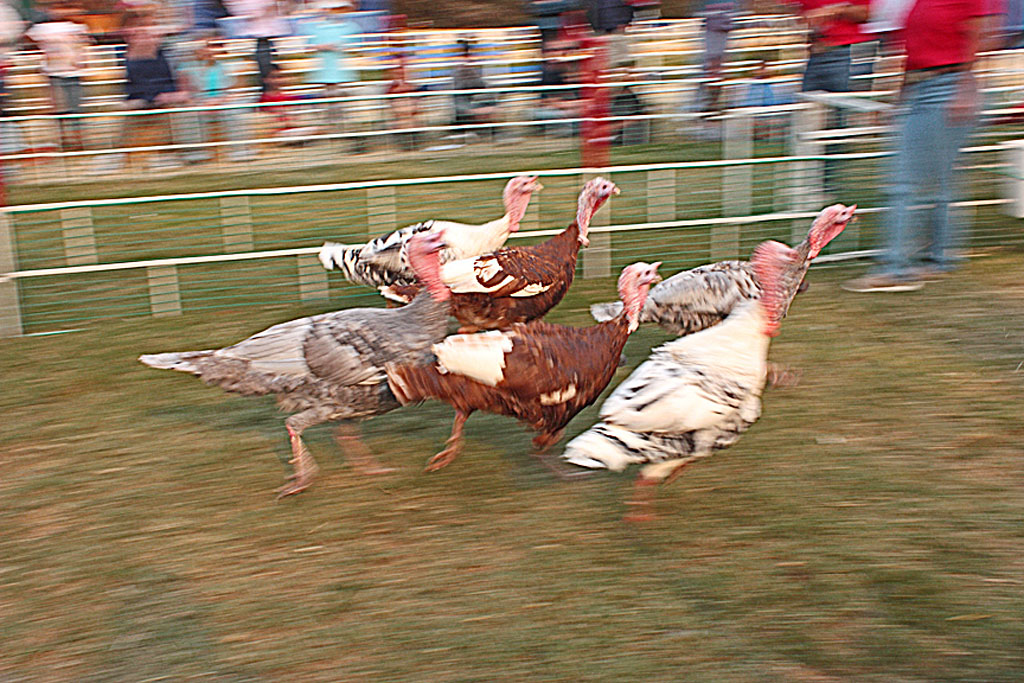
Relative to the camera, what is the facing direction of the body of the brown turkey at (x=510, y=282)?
to the viewer's right

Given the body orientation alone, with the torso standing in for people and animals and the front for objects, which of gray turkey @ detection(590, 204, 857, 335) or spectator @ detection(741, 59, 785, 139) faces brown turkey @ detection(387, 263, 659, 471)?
the spectator

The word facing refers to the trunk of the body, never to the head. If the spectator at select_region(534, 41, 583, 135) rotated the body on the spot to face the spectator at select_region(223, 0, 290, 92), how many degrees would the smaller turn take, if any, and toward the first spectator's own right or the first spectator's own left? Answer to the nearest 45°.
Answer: approximately 90° to the first spectator's own right

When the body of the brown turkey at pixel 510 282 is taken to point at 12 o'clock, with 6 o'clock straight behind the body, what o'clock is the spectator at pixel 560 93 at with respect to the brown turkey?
The spectator is roughly at 9 o'clock from the brown turkey.

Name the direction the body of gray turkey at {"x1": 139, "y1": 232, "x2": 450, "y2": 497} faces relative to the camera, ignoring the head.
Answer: to the viewer's right

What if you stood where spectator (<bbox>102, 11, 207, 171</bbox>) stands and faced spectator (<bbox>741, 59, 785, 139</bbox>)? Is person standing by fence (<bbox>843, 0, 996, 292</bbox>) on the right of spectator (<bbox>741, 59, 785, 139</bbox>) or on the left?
right

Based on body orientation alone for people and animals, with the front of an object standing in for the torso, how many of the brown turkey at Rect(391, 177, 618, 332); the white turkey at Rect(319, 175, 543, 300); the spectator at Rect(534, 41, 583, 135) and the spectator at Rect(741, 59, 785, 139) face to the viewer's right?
2

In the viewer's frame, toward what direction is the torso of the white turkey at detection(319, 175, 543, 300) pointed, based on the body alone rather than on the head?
to the viewer's right

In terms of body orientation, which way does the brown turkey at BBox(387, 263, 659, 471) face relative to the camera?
to the viewer's right

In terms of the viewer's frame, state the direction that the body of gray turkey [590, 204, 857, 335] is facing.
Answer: to the viewer's right

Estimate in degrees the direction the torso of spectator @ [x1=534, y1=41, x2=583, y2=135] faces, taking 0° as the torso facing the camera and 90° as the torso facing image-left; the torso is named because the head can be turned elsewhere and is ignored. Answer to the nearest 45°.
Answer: approximately 0°

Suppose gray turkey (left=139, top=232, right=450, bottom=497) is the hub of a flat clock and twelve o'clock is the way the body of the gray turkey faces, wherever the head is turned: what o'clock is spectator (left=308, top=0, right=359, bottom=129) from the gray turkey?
The spectator is roughly at 9 o'clock from the gray turkey.
